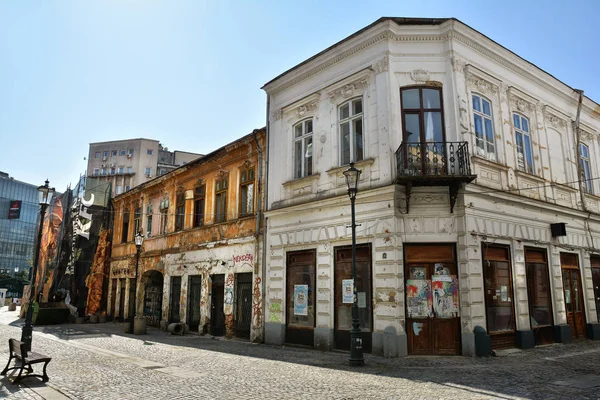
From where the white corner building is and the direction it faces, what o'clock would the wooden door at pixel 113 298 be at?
The wooden door is roughly at 4 o'clock from the white corner building.

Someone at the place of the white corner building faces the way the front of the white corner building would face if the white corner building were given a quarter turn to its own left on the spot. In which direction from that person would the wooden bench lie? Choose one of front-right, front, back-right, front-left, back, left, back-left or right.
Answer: back-right

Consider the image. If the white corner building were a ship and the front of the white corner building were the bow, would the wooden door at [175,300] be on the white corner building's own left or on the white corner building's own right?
on the white corner building's own right

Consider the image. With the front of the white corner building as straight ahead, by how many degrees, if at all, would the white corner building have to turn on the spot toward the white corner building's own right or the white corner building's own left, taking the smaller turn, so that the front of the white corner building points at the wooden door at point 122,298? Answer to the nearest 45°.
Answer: approximately 135° to the white corner building's own right

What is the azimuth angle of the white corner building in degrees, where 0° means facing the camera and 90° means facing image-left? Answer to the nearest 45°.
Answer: approximately 0°
